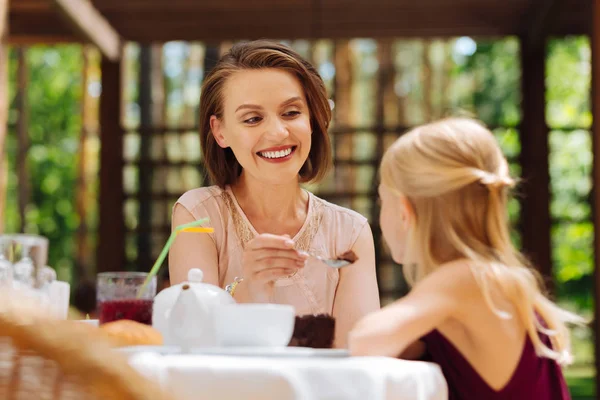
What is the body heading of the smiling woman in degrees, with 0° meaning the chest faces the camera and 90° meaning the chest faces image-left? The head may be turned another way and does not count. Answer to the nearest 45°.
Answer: approximately 0°

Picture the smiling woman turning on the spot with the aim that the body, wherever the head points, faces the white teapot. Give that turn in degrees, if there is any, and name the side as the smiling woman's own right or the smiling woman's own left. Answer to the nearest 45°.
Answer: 0° — they already face it

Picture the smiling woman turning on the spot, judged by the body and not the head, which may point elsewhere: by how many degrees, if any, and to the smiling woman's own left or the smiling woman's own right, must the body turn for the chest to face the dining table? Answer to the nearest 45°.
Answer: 0° — they already face it

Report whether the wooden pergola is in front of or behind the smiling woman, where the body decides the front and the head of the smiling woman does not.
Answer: behind

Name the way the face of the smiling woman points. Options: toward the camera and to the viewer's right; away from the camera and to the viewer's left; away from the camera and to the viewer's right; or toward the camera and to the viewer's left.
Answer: toward the camera and to the viewer's right

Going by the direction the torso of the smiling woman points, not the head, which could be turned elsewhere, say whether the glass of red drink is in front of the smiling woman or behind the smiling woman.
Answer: in front

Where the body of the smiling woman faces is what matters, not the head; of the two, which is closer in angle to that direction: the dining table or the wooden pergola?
the dining table

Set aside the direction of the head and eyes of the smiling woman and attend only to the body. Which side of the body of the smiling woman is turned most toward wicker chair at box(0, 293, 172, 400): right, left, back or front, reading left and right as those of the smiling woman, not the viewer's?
front

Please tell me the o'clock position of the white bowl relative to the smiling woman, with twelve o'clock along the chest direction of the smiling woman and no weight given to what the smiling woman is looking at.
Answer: The white bowl is roughly at 12 o'clock from the smiling woman.

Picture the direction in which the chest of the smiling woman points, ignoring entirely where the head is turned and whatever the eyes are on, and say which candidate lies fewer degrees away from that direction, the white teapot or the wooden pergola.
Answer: the white teapot
